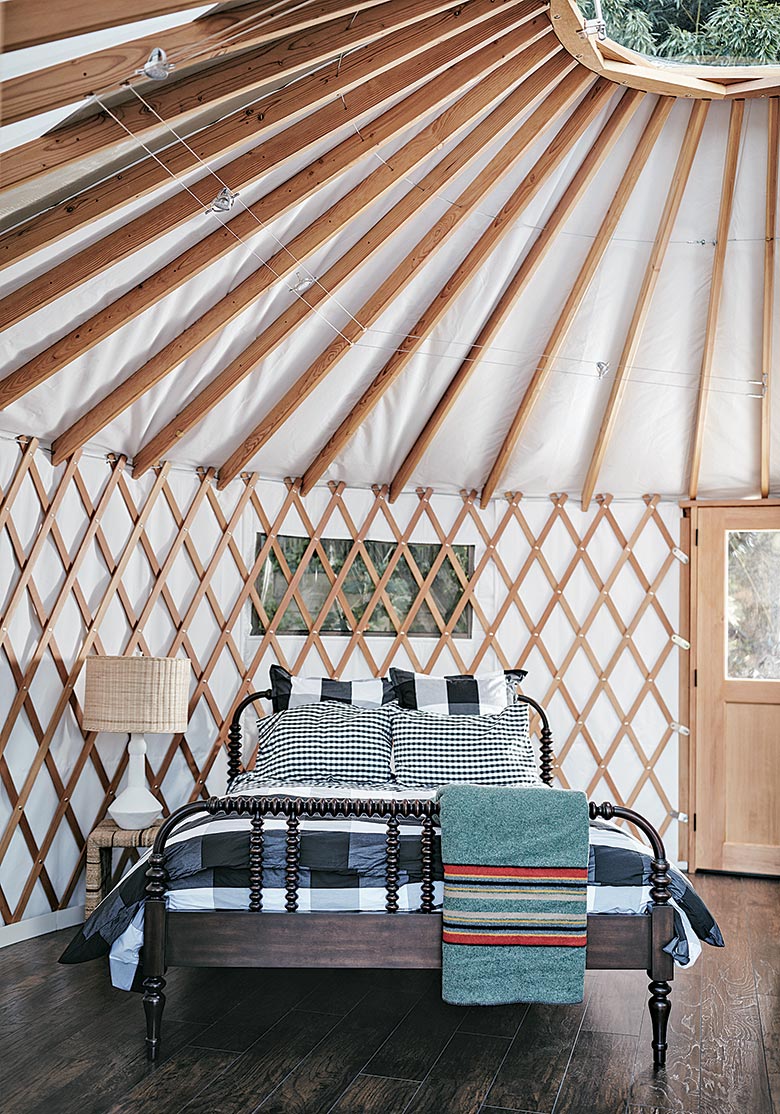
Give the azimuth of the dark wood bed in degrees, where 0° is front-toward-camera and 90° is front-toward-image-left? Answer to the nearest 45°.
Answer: approximately 0°

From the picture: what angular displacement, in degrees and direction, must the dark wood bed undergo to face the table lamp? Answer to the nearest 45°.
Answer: approximately 135° to its right

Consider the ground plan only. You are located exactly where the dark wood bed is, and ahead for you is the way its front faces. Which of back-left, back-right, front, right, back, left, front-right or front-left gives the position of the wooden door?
back-left
